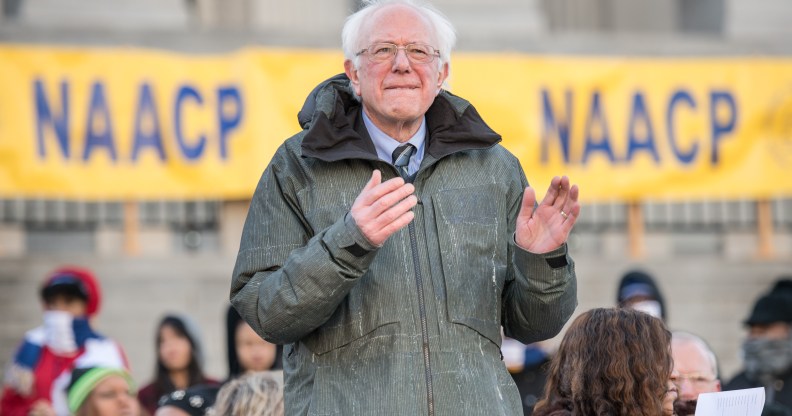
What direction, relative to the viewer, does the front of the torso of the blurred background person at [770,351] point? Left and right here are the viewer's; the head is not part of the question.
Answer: facing the viewer and to the left of the viewer

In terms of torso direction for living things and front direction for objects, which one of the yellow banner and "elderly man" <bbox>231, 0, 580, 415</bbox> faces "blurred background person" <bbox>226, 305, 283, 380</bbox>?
the yellow banner

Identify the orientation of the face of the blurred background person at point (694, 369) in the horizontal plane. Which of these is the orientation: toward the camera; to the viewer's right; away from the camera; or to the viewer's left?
toward the camera

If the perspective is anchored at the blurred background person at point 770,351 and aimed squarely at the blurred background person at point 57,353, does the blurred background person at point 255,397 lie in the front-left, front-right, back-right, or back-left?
front-left

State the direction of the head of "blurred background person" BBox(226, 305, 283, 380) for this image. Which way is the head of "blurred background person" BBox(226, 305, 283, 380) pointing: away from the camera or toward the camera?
toward the camera

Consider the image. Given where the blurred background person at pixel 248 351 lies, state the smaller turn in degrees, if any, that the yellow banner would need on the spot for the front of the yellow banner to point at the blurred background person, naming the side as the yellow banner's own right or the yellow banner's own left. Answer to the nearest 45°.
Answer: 0° — it already faces them

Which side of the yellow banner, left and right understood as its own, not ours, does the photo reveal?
front

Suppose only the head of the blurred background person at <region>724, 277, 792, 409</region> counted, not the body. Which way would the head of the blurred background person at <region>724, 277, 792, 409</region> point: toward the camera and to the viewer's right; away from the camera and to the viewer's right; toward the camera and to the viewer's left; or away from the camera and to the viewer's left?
toward the camera and to the viewer's left

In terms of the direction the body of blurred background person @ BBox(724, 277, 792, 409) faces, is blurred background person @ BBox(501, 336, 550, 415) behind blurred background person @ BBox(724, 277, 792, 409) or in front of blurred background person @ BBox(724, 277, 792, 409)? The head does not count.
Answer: in front

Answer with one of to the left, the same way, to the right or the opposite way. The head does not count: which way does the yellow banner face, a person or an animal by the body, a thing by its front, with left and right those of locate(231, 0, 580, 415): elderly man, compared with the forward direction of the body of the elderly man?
the same way

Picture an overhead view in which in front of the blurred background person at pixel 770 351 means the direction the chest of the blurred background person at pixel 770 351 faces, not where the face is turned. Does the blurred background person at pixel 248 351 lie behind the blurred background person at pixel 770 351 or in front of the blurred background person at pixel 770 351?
in front

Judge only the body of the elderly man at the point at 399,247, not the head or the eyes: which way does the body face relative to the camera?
toward the camera
